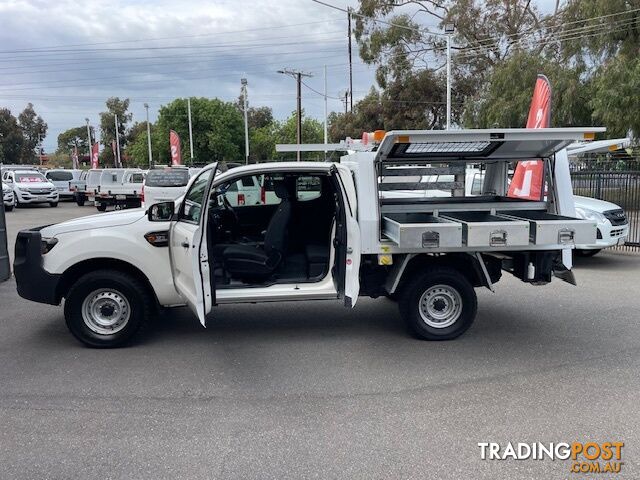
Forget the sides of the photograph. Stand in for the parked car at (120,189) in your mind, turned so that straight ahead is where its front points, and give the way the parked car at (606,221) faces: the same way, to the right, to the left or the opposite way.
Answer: the opposite way

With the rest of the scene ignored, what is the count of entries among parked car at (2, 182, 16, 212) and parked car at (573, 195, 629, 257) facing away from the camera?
0

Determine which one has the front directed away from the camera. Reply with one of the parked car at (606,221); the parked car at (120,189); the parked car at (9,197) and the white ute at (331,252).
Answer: the parked car at (120,189)

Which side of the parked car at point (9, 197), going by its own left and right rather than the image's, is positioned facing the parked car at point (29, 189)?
left

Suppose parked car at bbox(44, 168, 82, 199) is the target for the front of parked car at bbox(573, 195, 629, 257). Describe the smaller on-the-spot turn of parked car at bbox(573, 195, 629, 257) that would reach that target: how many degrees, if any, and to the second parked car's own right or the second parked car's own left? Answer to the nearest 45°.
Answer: approximately 180°

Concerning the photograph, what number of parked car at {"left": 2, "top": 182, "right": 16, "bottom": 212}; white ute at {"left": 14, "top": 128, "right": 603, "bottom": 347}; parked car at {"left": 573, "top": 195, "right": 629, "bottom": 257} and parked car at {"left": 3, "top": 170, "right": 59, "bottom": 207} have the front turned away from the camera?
0

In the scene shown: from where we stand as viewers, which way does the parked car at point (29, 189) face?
facing the viewer and to the right of the viewer

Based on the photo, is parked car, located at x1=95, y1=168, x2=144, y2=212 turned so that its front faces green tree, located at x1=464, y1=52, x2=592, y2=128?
no

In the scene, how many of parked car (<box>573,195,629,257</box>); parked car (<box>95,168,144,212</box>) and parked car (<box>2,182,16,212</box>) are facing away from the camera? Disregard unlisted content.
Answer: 1

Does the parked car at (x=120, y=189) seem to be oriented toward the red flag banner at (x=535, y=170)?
no

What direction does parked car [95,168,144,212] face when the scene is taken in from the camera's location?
facing away from the viewer

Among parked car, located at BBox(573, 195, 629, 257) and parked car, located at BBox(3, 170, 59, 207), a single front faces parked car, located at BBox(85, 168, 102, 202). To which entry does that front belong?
parked car, located at BBox(3, 170, 59, 207)

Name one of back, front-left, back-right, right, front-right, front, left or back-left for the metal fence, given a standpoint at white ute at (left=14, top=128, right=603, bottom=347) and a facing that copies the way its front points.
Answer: back-right

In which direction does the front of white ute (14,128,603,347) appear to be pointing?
to the viewer's left
